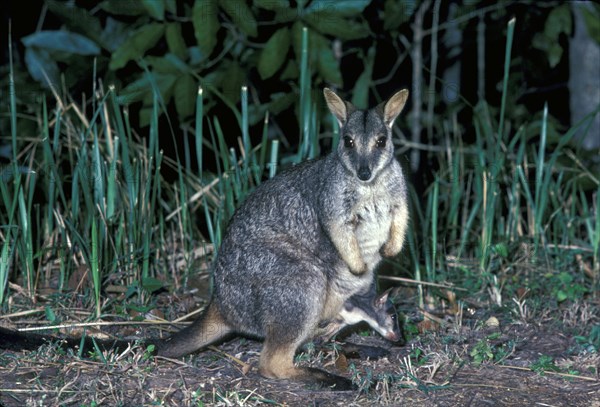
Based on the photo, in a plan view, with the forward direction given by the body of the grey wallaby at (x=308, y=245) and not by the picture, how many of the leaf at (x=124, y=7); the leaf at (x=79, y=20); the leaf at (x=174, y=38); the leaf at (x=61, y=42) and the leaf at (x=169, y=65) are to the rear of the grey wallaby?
5

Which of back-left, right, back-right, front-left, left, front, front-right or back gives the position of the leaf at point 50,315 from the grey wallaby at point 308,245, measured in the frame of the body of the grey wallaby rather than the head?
back-right

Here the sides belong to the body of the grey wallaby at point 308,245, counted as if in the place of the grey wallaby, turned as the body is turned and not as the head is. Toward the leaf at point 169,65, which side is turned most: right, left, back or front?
back

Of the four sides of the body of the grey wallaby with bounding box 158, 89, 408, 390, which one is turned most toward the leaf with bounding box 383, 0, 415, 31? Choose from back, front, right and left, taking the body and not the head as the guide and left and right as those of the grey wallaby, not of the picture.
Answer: left

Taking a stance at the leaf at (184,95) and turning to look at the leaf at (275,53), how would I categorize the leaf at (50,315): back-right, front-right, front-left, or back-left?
back-right

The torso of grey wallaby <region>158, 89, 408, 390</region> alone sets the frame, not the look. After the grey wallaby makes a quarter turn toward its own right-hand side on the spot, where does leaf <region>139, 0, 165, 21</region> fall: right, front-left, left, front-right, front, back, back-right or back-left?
right

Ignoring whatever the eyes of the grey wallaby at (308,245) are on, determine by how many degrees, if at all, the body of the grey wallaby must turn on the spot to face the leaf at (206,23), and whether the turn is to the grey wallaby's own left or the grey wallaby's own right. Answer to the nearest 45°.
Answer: approximately 180°

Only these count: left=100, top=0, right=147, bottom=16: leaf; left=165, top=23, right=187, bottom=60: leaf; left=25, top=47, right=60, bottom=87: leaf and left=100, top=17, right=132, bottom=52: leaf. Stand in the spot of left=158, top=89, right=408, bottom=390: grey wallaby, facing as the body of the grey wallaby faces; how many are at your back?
4

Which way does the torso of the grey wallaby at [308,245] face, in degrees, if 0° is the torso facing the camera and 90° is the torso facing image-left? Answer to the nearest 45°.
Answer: approximately 315°

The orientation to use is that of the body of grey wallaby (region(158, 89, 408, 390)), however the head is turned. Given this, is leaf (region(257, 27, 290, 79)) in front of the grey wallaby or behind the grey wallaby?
behind

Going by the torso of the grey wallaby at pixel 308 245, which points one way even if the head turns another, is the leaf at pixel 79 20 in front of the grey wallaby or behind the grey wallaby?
behind

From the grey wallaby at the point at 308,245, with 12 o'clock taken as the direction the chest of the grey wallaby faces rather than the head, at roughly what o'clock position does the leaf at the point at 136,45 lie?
The leaf is roughly at 6 o'clock from the grey wallaby.

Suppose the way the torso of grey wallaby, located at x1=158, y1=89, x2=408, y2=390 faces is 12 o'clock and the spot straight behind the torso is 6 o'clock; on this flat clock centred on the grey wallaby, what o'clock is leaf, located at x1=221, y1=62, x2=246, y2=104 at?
The leaf is roughly at 7 o'clock from the grey wallaby.

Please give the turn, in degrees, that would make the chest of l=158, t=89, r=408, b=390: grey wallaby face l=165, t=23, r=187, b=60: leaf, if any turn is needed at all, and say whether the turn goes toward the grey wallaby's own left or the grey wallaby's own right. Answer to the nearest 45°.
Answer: approximately 180°
